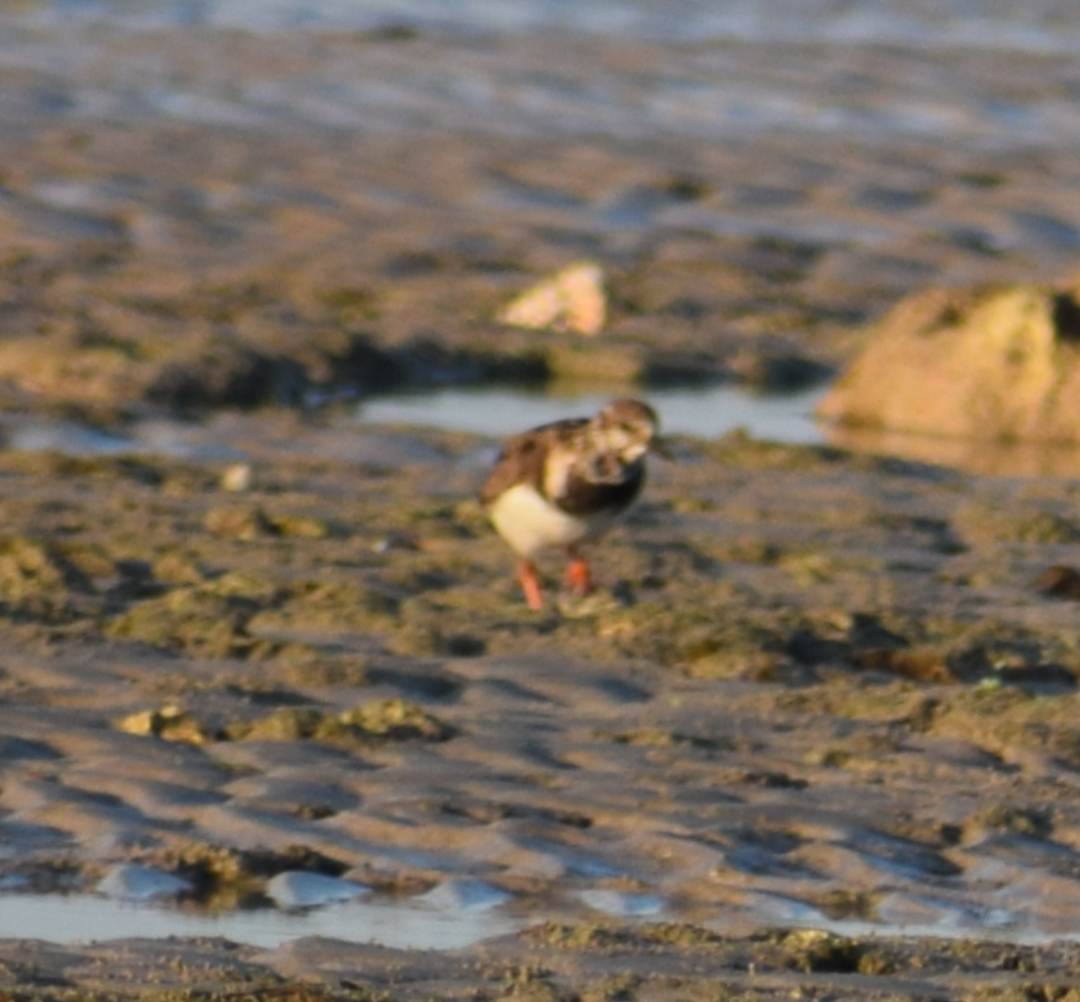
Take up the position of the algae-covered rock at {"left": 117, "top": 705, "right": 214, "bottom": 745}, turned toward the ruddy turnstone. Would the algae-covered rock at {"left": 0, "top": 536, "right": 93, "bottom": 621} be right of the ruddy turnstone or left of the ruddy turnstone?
left

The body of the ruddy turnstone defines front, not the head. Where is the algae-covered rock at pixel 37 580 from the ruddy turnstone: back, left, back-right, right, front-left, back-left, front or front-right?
back-right

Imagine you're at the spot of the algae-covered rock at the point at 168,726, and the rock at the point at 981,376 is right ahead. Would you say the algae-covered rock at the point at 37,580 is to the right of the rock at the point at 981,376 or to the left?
left

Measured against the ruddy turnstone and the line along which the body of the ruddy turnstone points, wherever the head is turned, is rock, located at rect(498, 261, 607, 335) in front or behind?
behind

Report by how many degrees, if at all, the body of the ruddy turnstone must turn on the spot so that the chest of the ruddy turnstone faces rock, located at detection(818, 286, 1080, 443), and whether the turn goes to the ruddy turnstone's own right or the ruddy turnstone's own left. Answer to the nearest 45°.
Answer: approximately 90° to the ruddy turnstone's own left

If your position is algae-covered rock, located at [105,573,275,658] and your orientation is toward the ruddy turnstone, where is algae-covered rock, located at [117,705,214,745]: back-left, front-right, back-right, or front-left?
back-right

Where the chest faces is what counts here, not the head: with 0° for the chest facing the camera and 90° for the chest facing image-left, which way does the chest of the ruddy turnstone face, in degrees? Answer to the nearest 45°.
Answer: approximately 315°
